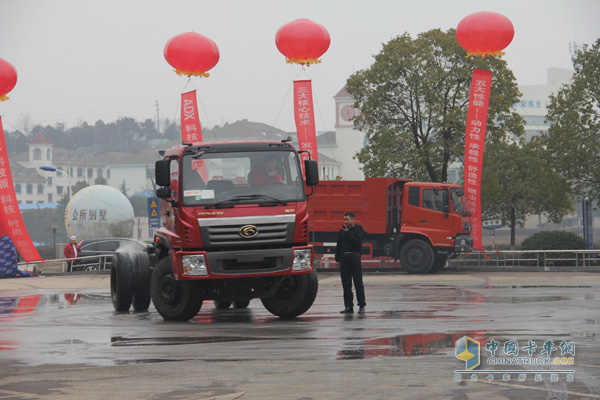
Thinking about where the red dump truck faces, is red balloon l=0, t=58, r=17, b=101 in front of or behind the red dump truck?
behind

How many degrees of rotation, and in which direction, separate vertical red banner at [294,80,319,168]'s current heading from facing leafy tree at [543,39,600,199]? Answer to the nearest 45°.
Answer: approximately 135° to its left

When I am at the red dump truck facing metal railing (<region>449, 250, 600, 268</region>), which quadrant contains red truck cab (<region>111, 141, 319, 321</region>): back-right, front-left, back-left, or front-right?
back-right

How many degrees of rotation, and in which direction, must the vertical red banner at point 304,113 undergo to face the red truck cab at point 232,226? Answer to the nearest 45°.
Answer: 0° — it already faces it

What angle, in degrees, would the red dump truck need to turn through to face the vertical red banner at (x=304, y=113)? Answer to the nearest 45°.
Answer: approximately 135° to its left

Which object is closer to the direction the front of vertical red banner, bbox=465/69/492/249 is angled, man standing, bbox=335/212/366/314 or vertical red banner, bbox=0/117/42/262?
the man standing

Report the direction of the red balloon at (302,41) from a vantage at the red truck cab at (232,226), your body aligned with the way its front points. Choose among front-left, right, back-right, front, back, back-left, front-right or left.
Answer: back-left

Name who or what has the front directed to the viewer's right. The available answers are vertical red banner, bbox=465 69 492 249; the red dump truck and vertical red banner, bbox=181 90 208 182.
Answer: the red dump truck

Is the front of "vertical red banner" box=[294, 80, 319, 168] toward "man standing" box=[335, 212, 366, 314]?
yes

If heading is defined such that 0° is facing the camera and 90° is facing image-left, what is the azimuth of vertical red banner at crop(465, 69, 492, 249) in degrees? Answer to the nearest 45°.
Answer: approximately 0°
